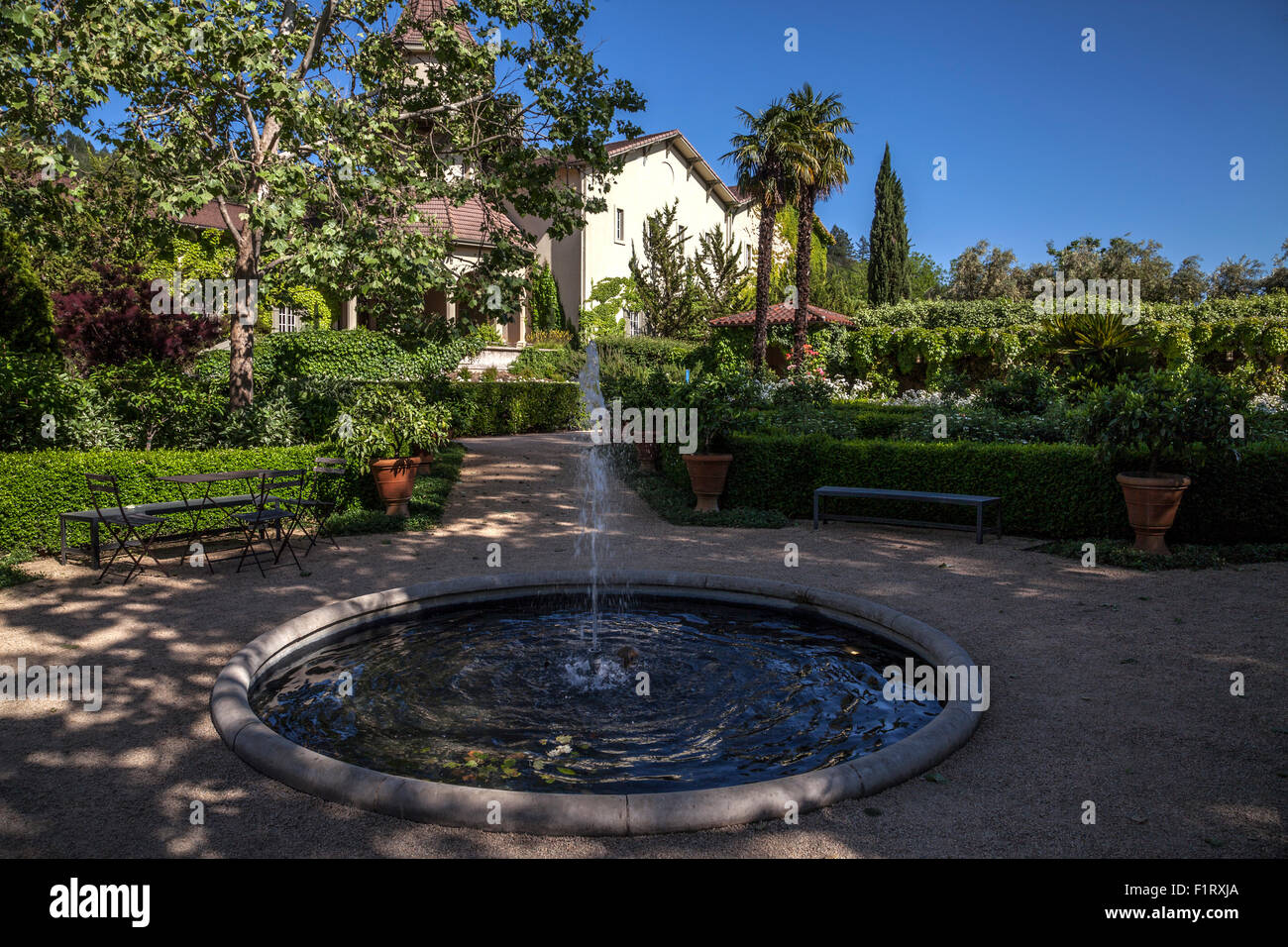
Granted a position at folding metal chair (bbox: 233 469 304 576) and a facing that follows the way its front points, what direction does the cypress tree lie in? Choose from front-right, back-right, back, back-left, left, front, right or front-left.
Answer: right

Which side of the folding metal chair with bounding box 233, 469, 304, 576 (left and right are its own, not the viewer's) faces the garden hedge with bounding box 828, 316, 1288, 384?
right

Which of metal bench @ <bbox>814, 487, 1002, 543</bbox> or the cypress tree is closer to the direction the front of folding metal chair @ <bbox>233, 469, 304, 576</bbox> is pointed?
the cypress tree

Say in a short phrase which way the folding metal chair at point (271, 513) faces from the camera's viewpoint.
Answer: facing away from the viewer and to the left of the viewer

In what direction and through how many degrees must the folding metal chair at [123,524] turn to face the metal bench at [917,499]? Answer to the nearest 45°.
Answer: approximately 45° to its right

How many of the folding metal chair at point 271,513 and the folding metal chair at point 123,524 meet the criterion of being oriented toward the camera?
0

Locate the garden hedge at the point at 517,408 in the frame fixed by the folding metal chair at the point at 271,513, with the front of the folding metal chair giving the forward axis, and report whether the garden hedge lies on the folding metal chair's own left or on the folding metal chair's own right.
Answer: on the folding metal chair's own right

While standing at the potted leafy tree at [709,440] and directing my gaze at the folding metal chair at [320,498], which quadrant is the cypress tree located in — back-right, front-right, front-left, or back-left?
back-right

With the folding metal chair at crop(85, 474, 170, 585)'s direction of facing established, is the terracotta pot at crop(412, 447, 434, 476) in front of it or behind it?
in front

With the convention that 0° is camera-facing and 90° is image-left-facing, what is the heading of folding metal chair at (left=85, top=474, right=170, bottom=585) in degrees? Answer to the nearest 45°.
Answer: approximately 225°

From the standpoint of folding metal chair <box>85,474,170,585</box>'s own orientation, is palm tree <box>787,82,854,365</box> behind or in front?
in front
